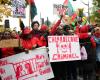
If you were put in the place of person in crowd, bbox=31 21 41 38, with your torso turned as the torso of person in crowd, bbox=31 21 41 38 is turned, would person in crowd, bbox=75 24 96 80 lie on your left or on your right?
on your left

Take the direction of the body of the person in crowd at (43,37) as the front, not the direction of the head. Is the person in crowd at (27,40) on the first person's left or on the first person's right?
on the first person's right

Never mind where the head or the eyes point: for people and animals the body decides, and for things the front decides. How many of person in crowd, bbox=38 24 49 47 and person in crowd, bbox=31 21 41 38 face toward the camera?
2

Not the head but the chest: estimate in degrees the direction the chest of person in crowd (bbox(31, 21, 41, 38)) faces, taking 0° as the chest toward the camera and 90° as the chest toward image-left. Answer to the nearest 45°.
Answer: approximately 0°

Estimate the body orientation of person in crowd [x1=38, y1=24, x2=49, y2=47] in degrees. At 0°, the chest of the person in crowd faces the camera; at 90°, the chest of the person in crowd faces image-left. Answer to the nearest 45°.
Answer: approximately 0°

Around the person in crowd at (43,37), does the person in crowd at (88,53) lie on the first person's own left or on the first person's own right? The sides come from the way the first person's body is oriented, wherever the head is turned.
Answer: on the first person's own left
